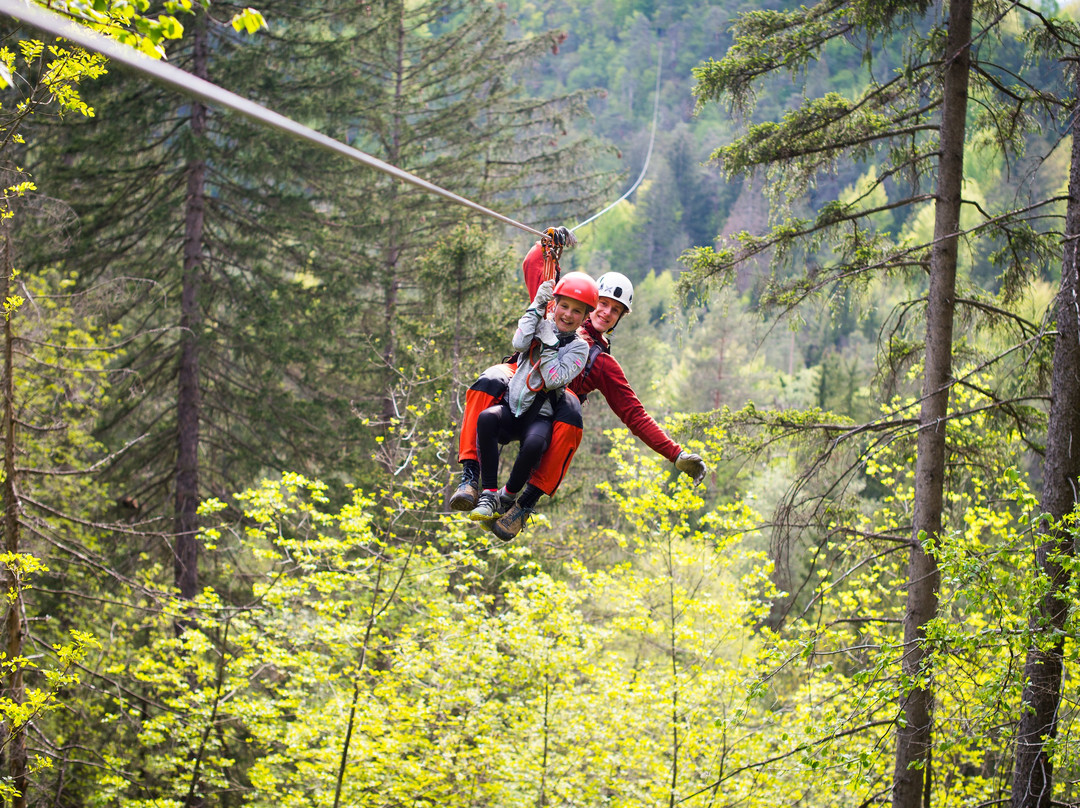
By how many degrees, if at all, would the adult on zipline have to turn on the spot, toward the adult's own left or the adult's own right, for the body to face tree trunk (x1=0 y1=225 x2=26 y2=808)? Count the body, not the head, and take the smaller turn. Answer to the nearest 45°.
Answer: approximately 90° to the adult's own right

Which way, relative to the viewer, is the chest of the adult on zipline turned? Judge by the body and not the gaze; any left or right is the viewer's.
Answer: facing the viewer and to the left of the viewer

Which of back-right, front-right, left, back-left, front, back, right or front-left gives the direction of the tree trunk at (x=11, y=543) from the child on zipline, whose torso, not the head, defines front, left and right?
right
